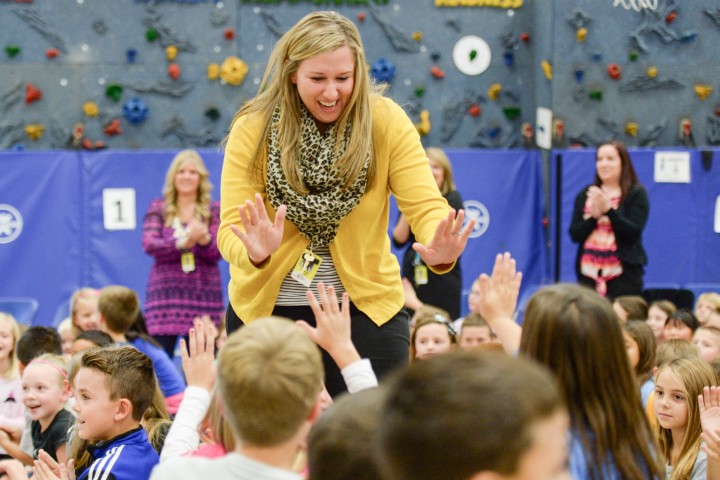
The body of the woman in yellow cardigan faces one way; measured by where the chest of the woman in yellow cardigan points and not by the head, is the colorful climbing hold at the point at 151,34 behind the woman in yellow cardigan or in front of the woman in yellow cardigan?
behind

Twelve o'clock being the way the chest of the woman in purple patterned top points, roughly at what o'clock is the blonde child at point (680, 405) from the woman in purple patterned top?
The blonde child is roughly at 11 o'clock from the woman in purple patterned top.

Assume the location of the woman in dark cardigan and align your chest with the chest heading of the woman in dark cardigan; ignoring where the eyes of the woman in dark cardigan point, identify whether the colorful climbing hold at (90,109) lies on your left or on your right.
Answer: on your right

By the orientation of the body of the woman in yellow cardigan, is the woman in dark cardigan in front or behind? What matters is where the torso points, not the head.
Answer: behind

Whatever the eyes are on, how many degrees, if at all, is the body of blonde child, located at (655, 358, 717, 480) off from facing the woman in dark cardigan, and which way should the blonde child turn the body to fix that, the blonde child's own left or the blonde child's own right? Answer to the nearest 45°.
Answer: approximately 135° to the blonde child's own right

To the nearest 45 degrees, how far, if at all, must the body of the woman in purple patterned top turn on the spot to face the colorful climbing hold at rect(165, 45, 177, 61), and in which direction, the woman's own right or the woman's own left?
approximately 180°
